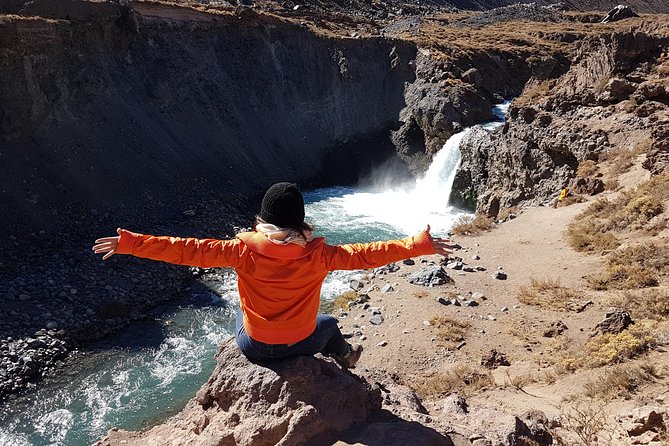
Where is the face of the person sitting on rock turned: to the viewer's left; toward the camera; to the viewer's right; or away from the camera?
away from the camera

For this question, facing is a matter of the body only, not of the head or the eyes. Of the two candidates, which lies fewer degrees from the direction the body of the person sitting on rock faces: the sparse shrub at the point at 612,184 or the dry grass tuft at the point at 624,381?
the sparse shrub

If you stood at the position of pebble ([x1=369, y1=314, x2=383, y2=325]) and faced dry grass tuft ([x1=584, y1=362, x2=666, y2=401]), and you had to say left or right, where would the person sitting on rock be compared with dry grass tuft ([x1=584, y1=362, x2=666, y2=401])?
right

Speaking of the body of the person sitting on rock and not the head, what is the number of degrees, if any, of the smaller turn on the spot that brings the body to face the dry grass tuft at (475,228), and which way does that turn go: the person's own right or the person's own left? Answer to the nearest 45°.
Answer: approximately 45° to the person's own right

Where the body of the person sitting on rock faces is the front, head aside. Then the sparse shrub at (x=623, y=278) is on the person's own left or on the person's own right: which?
on the person's own right

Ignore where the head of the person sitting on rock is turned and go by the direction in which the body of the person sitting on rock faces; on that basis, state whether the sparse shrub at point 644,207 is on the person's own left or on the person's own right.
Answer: on the person's own right

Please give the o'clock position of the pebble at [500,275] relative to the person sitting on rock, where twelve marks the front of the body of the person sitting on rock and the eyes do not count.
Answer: The pebble is roughly at 1 o'clock from the person sitting on rock.

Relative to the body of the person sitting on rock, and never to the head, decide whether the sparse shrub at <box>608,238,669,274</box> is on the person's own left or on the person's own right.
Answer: on the person's own right

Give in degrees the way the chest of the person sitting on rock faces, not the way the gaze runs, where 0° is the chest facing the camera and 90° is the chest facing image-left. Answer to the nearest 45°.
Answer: approximately 180°

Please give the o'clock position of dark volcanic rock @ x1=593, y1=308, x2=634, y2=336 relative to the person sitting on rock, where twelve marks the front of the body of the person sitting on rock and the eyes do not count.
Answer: The dark volcanic rock is roughly at 2 o'clock from the person sitting on rock.
